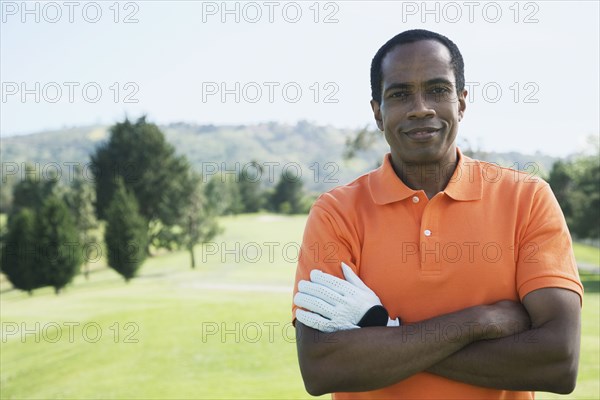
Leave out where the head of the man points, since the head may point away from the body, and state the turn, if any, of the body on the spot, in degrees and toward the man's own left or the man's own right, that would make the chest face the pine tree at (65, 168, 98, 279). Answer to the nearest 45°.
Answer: approximately 135° to the man's own right

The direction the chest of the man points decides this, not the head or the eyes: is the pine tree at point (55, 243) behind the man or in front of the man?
behind

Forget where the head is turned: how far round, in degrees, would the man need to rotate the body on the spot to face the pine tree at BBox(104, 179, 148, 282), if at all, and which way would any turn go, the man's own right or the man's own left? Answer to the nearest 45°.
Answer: approximately 135° to the man's own right

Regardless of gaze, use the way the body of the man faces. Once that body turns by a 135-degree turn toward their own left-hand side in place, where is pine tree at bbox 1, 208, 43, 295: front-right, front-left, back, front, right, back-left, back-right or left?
left

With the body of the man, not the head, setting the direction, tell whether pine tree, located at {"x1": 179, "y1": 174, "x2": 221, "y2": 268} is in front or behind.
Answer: behind

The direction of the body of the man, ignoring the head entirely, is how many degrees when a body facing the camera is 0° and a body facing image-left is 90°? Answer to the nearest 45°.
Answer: approximately 0°
